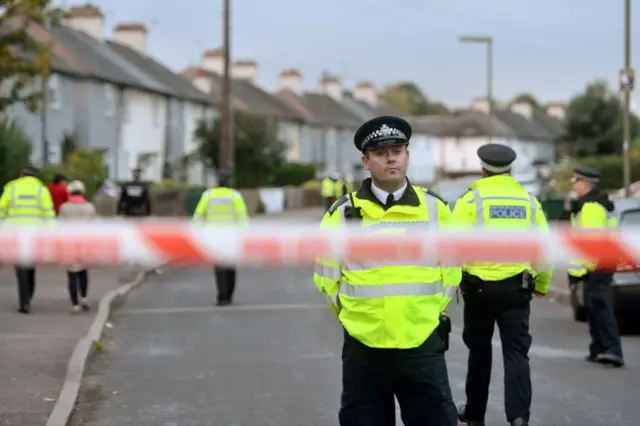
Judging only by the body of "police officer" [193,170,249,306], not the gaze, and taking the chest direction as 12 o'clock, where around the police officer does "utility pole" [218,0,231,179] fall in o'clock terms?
The utility pole is roughly at 12 o'clock from the police officer.

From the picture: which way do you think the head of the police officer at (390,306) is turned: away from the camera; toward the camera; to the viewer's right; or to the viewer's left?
toward the camera

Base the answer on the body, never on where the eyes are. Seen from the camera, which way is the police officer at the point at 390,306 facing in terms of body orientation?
toward the camera

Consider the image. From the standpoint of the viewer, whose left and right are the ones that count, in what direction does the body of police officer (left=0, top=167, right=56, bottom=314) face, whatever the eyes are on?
facing away from the viewer

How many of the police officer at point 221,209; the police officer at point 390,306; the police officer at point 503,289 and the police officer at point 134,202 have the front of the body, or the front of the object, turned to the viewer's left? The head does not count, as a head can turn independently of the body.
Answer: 0

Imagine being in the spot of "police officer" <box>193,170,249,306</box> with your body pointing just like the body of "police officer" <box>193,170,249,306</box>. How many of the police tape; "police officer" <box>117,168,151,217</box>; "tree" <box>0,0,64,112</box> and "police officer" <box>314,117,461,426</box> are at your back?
2

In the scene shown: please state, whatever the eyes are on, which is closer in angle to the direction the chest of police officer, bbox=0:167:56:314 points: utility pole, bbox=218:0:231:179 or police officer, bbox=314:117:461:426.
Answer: the utility pole

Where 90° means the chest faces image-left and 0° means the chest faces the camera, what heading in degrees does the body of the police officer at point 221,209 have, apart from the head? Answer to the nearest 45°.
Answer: approximately 180°

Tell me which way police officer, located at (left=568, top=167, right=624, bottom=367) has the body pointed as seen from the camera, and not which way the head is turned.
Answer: to the viewer's left

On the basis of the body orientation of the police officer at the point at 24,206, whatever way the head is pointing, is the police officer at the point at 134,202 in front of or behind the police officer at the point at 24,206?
in front

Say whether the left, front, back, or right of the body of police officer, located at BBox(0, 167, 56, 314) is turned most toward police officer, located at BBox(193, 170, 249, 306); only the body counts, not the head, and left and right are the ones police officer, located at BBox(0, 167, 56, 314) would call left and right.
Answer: right
